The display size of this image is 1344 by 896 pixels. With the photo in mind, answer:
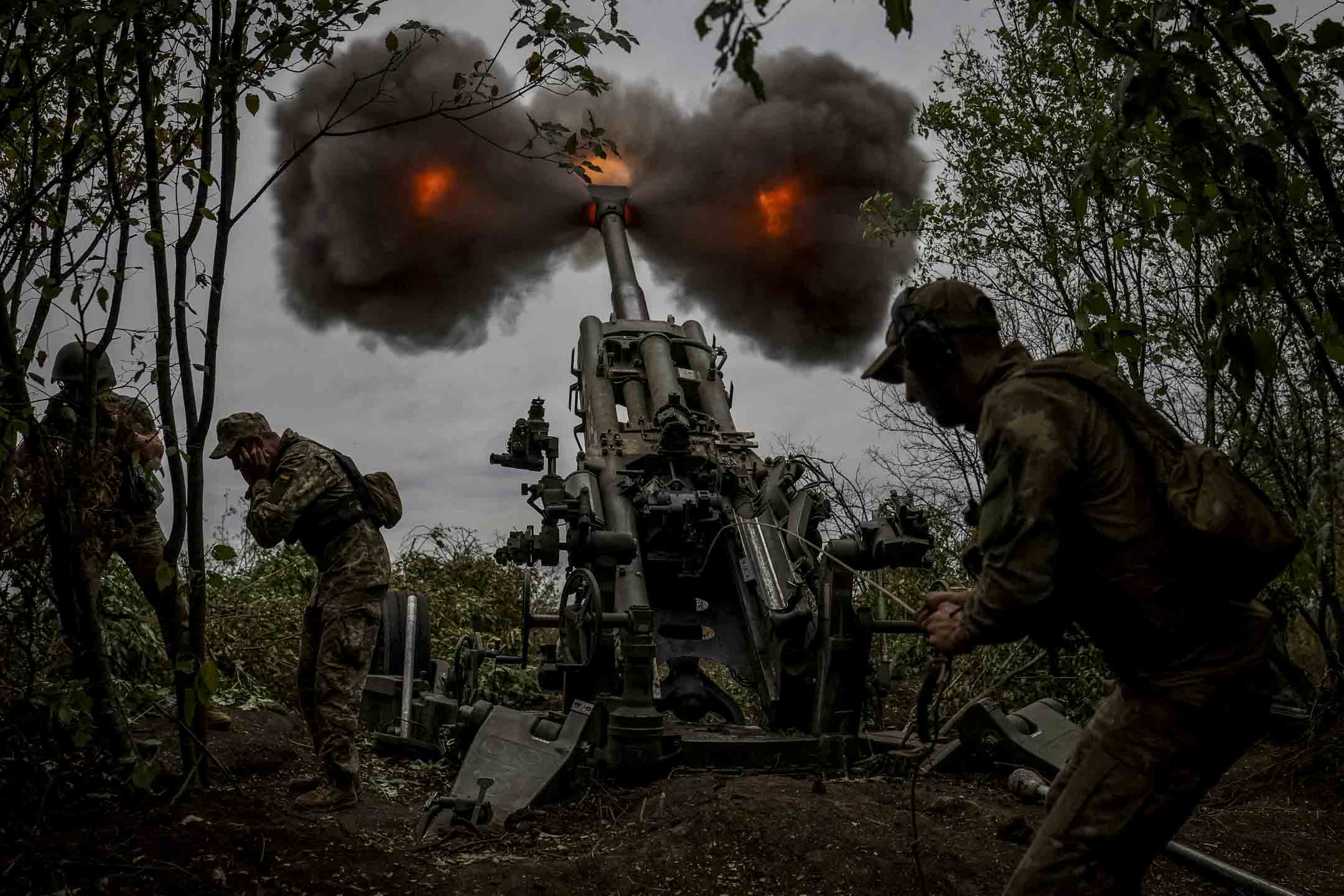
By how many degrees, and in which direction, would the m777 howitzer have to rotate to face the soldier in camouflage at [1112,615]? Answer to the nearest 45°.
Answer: approximately 180°

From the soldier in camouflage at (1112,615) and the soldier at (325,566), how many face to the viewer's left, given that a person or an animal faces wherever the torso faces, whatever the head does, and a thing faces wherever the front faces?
2

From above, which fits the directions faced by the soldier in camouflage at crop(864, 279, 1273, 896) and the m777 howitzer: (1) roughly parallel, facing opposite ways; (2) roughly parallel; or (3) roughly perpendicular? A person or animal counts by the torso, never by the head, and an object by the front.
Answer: roughly perpendicular

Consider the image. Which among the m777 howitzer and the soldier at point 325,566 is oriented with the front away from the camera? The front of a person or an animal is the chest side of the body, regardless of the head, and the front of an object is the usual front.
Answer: the m777 howitzer

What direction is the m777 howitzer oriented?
away from the camera

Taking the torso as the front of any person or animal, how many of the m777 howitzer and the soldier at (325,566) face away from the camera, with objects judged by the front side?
1

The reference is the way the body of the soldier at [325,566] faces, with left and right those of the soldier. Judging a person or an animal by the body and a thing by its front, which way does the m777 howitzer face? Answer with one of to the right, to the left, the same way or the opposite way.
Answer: to the right

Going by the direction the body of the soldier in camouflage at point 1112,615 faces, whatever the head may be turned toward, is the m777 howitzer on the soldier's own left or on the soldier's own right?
on the soldier's own right

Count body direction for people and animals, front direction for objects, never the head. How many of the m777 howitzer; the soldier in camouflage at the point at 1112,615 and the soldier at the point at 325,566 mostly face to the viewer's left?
2

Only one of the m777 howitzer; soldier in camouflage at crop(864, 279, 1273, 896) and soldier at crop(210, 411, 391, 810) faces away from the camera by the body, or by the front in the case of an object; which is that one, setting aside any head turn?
the m777 howitzer

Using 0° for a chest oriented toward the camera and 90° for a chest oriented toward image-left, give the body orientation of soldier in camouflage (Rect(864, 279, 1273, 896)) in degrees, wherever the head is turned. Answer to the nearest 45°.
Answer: approximately 90°

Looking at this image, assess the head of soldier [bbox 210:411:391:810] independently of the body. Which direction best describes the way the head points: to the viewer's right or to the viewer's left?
to the viewer's left

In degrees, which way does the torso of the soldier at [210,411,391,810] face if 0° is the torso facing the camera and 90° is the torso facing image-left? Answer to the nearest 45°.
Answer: approximately 90°

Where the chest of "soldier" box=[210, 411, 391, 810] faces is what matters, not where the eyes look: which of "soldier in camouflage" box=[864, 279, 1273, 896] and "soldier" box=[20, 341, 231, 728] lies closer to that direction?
the soldier

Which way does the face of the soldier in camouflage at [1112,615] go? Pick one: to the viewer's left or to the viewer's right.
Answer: to the viewer's left

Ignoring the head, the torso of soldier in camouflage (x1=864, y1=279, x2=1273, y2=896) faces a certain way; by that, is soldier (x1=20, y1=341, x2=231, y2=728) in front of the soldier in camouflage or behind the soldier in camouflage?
in front
